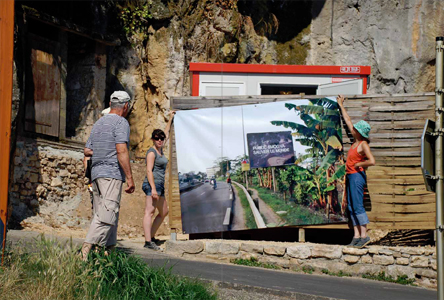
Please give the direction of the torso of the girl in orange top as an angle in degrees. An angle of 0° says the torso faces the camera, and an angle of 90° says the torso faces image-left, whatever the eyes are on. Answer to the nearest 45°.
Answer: approximately 45°

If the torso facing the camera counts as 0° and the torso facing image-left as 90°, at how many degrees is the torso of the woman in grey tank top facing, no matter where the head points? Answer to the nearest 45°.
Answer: approximately 315°

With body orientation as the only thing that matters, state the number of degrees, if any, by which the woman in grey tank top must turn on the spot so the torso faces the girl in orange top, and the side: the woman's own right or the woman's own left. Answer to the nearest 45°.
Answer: approximately 45° to the woman's own left

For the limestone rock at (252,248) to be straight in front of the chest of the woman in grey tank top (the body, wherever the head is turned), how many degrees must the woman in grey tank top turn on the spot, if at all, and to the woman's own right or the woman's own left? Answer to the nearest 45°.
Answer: approximately 45° to the woman's own left

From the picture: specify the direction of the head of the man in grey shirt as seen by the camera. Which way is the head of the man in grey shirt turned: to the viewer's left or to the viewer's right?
to the viewer's right

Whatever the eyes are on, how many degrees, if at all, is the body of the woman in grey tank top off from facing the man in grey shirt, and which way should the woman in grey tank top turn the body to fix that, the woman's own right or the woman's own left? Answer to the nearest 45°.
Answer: approximately 45° to the woman's own right

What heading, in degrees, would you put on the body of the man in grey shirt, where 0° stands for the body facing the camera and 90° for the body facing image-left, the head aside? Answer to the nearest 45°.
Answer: approximately 225°

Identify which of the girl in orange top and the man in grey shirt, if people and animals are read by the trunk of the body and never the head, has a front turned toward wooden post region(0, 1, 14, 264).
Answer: the girl in orange top
